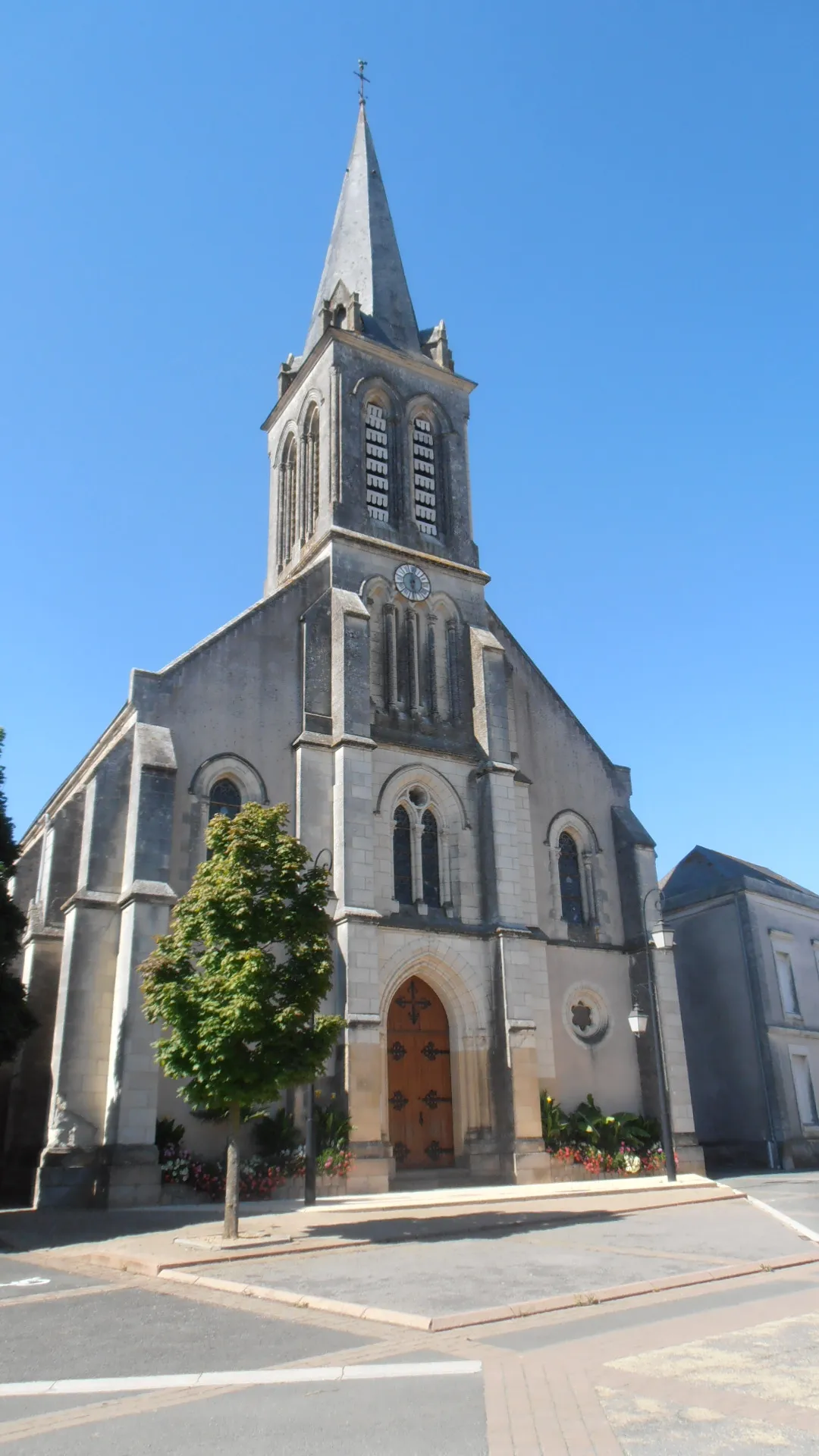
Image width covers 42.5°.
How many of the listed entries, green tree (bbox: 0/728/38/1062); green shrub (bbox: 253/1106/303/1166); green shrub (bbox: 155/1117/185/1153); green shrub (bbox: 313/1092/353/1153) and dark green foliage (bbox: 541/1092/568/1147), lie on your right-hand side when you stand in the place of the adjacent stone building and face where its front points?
5

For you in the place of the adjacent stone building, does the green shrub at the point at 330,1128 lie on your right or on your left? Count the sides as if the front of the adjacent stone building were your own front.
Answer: on your right

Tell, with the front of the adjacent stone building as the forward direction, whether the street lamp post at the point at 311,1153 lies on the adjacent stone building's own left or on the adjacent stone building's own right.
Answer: on the adjacent stone building's own right

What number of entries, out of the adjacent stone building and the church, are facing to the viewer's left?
0

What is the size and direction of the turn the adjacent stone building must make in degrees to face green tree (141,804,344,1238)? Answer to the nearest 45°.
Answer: approximately 45° to its right

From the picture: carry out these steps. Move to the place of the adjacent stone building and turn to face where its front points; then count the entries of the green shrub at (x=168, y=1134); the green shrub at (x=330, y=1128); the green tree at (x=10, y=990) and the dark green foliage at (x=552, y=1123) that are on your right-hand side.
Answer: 4

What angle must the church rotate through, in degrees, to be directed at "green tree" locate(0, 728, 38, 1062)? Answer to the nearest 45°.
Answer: approximately 90° to its right

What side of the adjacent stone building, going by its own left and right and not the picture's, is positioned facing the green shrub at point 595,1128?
right

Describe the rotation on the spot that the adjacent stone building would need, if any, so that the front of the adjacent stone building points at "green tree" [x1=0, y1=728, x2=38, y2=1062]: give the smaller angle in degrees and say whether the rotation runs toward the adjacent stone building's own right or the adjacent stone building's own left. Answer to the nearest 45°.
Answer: approximately 90° to the adjacent stone building's own right
